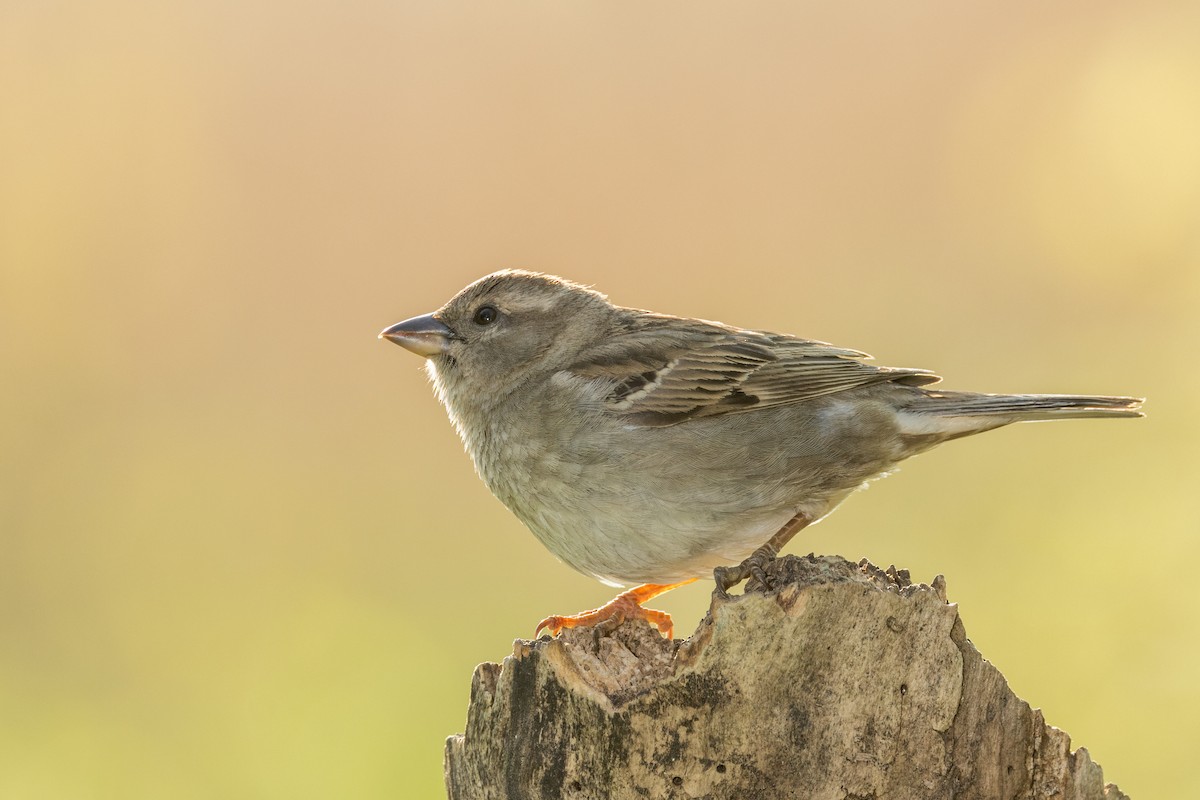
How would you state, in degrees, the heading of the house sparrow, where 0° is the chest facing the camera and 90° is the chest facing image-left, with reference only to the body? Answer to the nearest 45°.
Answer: approximately 90°
